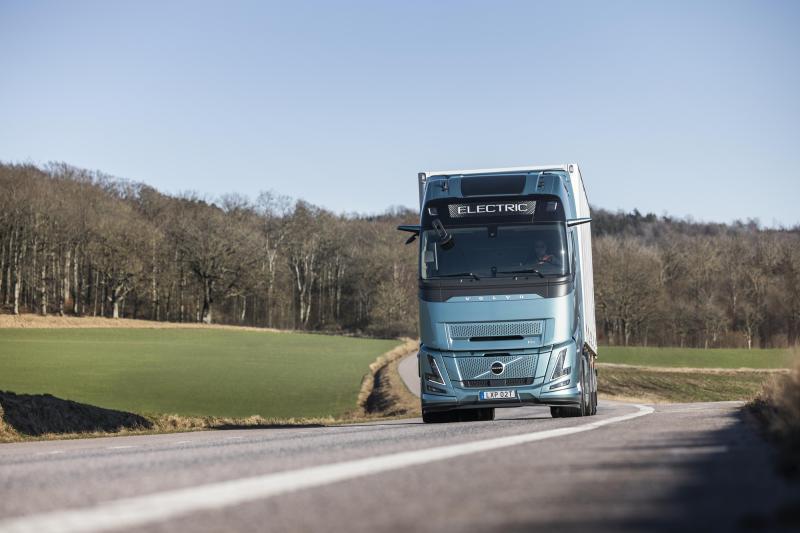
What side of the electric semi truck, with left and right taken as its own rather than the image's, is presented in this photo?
front
